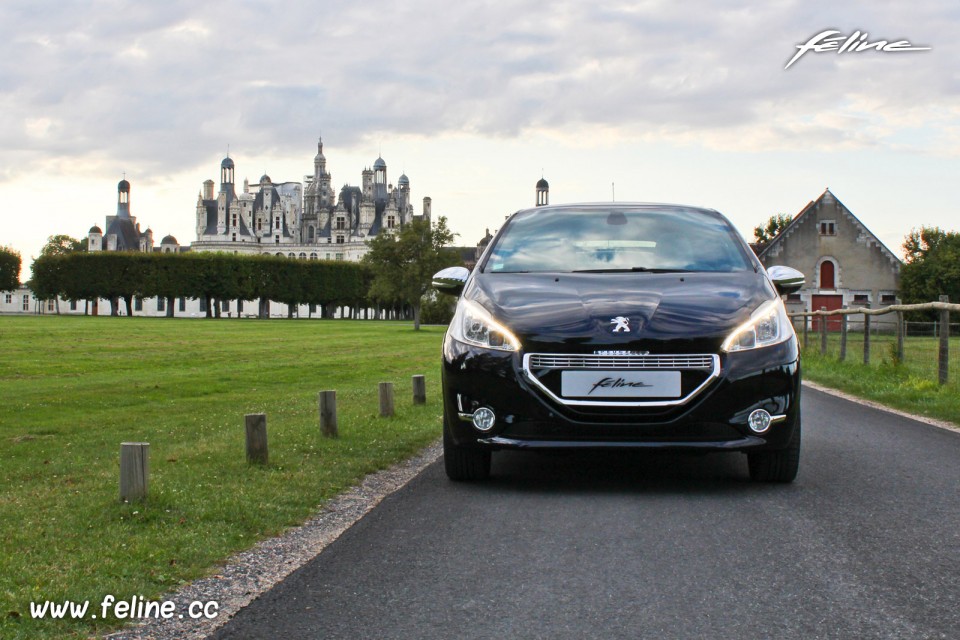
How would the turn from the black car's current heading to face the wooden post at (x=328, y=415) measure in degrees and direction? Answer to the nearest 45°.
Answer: approximately 135° to its right

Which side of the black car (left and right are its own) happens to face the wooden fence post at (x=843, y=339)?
back

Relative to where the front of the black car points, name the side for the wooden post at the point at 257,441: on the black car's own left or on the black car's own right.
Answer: on the black car's own right

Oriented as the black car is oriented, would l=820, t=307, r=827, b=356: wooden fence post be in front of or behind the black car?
behind

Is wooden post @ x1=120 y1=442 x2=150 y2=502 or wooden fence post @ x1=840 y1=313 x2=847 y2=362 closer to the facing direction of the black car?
the wooden post

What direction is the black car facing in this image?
toward the camera

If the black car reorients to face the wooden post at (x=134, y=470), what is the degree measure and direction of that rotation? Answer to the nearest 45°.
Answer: approximately 90° to its right

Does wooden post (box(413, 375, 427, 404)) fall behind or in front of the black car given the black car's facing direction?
behind
